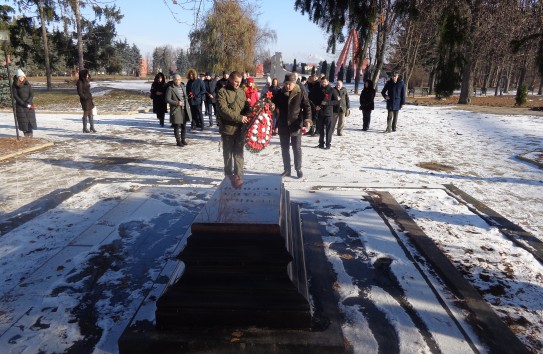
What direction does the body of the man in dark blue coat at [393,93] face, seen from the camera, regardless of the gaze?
toward the camera

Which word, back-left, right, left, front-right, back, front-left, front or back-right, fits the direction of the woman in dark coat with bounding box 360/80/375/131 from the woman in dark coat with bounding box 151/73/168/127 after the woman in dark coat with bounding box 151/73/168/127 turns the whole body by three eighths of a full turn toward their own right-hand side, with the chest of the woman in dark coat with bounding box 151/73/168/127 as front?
back-right

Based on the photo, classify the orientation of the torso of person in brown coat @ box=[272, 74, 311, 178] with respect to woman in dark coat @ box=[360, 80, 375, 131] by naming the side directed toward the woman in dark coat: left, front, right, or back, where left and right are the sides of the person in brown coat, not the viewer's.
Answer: back

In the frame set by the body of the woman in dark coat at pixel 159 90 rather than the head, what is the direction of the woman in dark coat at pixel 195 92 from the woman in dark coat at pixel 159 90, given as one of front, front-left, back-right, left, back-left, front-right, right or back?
left

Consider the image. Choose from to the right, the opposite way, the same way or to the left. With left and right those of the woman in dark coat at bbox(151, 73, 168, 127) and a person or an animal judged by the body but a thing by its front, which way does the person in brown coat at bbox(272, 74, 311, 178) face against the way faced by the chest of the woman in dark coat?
the same way

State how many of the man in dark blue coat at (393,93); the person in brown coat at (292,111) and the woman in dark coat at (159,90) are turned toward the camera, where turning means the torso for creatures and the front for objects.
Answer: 3

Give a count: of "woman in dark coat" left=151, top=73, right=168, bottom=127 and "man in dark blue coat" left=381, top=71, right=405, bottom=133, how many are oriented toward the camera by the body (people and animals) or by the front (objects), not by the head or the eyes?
2

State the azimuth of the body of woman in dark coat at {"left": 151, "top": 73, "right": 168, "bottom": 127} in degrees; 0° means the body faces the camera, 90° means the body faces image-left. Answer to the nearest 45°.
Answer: approximately 0°

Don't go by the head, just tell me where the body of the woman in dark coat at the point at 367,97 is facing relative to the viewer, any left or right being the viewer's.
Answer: facing the viewer and to the left of the viewer
